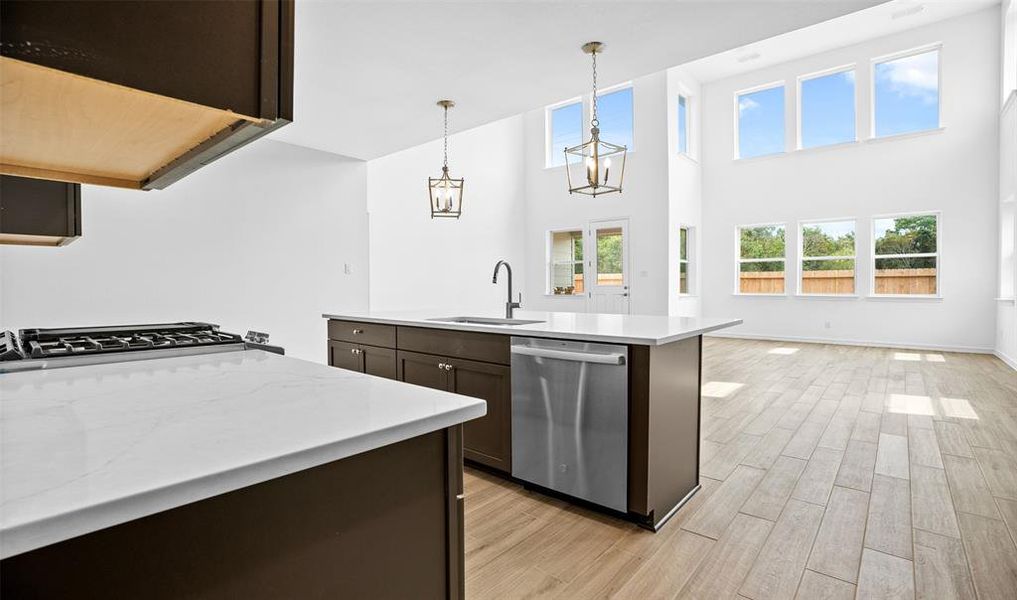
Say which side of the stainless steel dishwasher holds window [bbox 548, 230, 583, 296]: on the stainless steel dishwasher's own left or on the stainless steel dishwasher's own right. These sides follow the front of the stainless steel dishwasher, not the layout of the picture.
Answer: on the stainless steel dishwasher's own right

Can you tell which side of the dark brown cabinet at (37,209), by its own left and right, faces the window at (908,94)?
front

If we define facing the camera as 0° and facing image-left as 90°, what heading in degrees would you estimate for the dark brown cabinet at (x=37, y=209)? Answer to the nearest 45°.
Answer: approximately 270°

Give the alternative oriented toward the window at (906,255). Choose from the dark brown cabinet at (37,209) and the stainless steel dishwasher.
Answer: the dark brown cabinet

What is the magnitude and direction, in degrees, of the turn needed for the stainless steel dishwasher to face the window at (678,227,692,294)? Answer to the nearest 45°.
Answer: approximately 135° to its right

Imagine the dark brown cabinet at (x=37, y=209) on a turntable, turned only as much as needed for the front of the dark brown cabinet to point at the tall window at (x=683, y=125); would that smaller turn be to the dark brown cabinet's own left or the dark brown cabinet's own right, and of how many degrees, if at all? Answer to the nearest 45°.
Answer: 0° — it already faces it

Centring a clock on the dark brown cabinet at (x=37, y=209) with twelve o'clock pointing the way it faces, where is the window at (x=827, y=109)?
The window is roughly at 12 o'clock from the dark brown cabinet.

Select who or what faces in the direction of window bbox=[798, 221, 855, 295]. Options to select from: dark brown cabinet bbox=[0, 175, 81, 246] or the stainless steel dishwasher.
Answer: the dark brown cabinet

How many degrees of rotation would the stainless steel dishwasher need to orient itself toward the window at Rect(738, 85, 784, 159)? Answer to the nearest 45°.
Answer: approximately 180°

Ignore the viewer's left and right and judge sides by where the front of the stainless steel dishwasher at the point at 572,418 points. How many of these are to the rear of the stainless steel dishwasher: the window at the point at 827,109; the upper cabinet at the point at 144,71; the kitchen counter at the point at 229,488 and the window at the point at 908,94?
2

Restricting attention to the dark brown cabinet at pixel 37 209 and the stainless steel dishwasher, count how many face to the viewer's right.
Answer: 1

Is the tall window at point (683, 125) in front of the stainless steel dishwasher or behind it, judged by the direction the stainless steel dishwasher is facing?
behind

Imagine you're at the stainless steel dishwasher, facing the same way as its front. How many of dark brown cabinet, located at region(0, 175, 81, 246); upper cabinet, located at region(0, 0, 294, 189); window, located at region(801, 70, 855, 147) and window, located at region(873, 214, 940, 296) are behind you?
2
